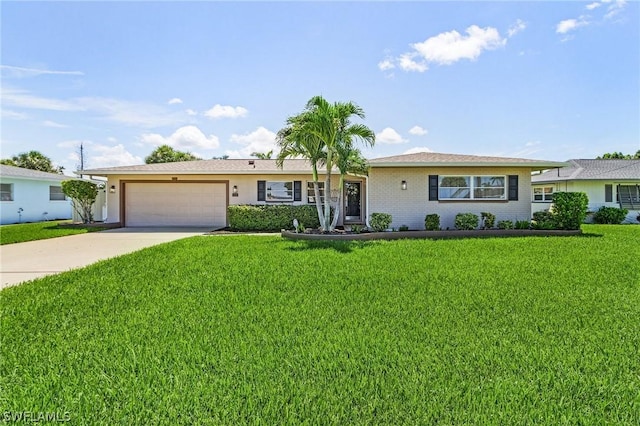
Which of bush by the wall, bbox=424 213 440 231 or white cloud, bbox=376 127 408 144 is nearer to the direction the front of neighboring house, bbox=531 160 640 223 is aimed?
the bush by the wall

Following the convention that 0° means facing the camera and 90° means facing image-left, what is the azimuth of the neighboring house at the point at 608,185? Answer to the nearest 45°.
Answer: approximately 0°
